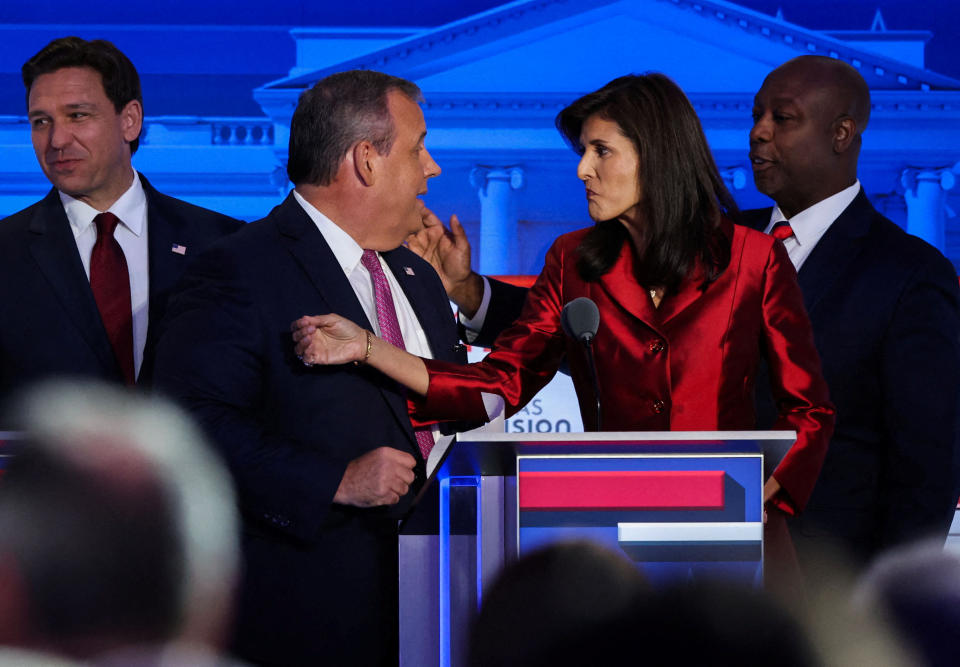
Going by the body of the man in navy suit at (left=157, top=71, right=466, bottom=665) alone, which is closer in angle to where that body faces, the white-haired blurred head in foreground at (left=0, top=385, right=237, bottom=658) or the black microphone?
the black microphone

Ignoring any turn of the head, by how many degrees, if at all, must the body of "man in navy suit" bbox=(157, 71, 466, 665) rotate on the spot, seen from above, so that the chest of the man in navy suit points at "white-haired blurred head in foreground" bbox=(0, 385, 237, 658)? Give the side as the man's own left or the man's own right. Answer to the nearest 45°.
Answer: approximately 90° to the man's own right

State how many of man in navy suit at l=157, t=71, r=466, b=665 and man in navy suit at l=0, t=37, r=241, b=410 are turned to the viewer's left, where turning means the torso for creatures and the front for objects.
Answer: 0

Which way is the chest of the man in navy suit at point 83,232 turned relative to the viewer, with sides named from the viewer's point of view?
facing the viewer

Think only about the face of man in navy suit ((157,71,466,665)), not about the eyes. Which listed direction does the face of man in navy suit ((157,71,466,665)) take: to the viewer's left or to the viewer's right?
to the viewer's right

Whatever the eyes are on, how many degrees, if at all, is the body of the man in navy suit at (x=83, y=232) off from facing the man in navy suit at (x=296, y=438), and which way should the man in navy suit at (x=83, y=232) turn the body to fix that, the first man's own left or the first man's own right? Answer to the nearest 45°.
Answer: approximately 45° to the first man's own left

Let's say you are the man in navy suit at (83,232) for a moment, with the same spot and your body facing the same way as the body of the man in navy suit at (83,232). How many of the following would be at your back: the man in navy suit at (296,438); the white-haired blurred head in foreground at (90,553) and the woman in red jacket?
0

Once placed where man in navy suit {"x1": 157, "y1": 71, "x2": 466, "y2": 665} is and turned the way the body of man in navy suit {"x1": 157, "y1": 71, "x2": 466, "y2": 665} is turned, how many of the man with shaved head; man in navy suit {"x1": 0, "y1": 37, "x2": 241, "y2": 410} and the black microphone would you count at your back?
1

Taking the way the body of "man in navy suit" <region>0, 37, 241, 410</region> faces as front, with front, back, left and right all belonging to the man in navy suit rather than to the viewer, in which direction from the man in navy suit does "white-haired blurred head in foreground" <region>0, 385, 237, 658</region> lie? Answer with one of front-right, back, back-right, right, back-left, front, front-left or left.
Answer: front

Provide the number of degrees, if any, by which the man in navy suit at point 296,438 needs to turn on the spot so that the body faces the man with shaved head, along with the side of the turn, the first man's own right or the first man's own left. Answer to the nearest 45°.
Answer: approximately 45° to the first man's own left

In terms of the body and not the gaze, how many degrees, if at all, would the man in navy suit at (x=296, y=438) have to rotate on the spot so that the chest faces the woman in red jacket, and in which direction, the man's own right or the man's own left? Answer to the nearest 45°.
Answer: approximately 45° to the man's own left

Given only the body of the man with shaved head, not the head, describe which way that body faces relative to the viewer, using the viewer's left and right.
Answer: facing the viewer and to the left of the viewer

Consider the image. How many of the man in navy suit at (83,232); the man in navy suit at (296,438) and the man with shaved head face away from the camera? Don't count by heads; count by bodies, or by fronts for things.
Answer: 0

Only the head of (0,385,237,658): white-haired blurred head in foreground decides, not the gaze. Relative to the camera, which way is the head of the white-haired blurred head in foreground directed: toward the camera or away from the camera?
away from the camera

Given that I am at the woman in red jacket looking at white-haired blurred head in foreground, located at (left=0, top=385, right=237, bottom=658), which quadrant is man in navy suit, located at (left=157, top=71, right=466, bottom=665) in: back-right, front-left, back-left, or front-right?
front-right

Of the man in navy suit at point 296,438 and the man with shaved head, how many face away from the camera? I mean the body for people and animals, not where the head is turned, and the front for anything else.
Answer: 0

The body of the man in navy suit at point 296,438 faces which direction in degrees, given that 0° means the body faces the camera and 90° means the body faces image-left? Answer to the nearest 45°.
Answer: approximately 315°

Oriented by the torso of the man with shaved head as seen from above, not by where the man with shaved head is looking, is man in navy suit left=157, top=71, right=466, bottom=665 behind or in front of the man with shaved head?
in front

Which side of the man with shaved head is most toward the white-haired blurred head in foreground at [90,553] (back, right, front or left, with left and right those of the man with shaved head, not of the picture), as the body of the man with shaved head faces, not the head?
front

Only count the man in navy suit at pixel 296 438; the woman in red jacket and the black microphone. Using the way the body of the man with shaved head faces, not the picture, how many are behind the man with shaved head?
0
